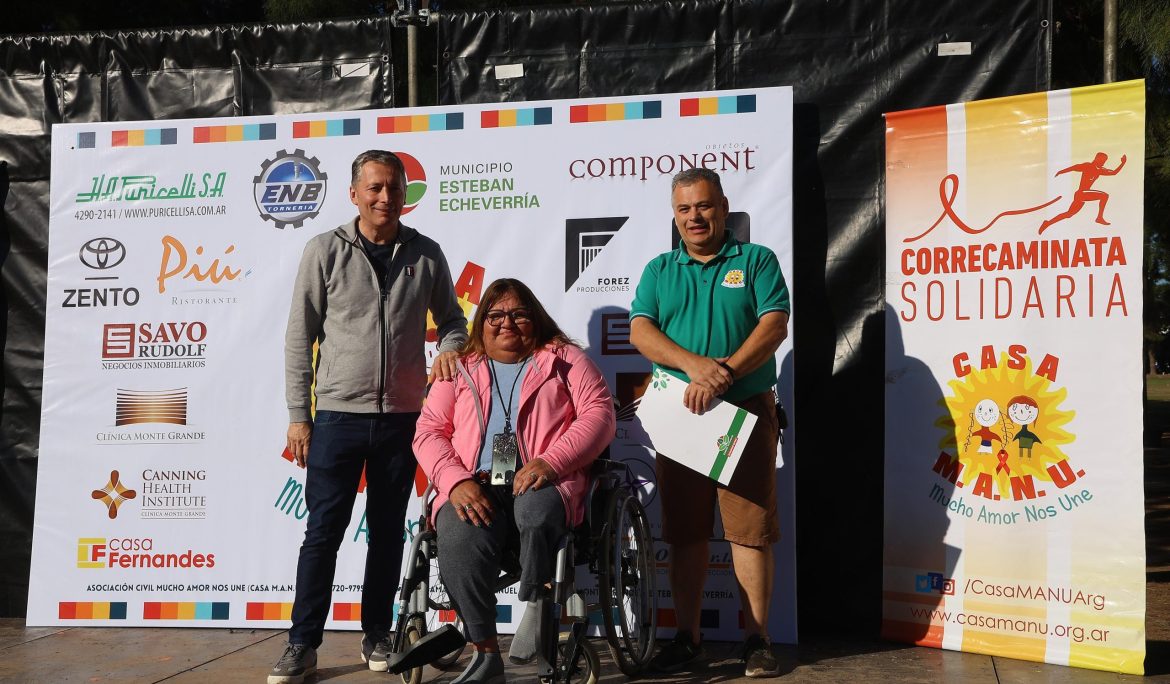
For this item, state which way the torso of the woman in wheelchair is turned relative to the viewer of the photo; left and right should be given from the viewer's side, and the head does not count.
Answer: facing the viewer

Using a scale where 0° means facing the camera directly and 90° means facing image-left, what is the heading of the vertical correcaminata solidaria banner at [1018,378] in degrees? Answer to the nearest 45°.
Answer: approximately 45°

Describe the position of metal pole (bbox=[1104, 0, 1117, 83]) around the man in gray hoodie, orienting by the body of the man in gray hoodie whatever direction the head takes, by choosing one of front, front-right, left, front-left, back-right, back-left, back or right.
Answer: left

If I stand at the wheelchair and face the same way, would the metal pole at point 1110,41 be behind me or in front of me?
behind

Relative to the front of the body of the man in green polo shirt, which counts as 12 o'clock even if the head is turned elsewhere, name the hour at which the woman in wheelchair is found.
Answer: The woman in wheelchair is roughly at 2 o'clock from the man in green polo shirt.

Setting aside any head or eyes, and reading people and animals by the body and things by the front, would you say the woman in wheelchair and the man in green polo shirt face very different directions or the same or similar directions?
same or similar directions

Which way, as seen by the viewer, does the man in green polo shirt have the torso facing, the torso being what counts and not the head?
toward the camera

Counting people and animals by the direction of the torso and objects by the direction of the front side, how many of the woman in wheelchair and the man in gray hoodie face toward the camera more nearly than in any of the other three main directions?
2

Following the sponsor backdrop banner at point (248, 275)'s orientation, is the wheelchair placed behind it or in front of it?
in front

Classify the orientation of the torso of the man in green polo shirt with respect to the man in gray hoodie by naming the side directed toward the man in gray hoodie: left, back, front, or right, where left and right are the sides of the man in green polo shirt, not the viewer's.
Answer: right

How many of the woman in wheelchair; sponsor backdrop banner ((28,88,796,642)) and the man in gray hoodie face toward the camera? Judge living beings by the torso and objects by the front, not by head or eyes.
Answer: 3

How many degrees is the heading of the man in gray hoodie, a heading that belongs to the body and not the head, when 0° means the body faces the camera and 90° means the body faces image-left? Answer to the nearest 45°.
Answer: approximately 0°

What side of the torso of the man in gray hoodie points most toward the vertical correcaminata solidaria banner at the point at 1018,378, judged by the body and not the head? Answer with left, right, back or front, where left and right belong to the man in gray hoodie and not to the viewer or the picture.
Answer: left

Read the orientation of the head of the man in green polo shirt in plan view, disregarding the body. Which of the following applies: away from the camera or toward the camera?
toward the camera

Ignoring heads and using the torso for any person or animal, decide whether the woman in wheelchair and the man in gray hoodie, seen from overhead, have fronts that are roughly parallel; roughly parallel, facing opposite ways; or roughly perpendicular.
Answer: roughly parallel
